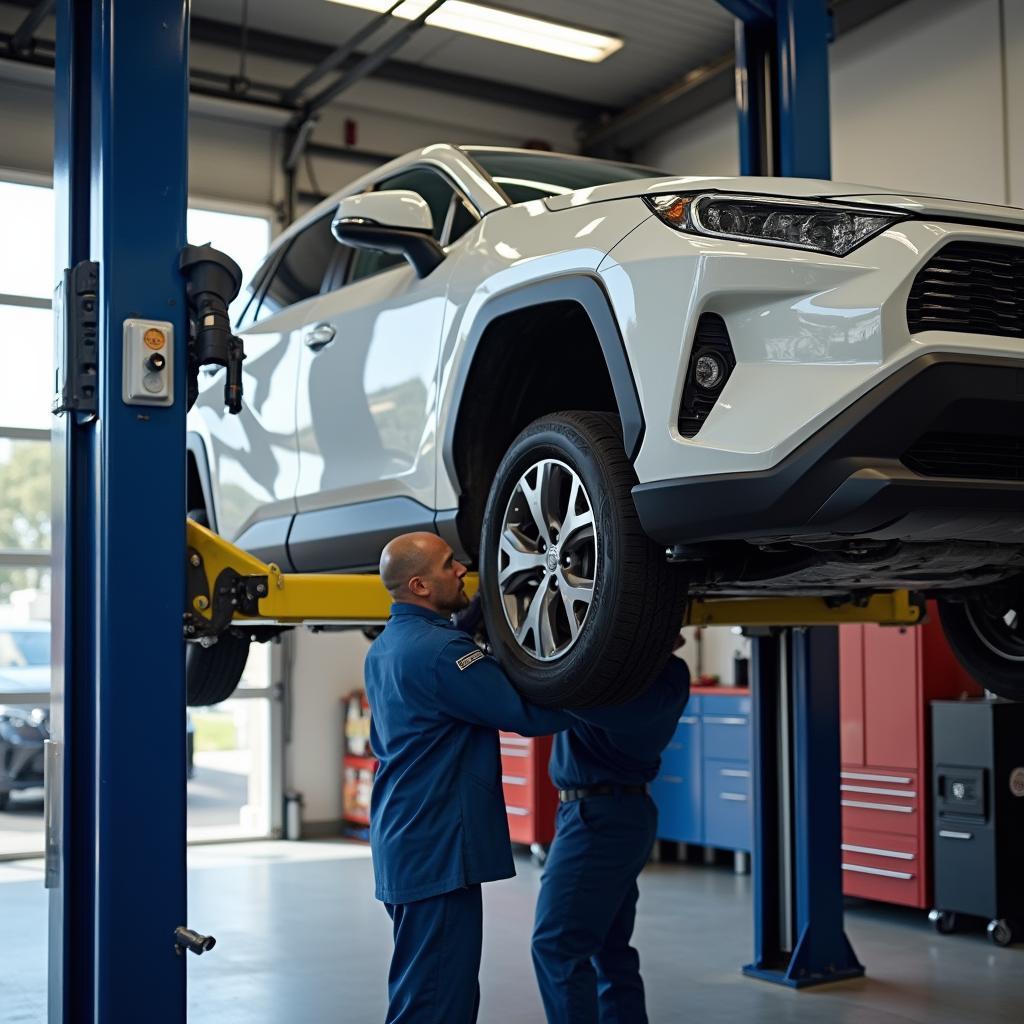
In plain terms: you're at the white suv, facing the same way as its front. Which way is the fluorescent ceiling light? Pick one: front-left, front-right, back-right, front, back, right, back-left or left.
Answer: back-left

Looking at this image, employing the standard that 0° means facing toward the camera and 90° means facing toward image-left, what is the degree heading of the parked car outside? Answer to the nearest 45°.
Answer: approximately 315°

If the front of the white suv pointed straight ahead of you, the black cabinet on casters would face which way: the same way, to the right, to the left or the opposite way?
to the right

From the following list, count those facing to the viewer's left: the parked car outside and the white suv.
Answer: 0

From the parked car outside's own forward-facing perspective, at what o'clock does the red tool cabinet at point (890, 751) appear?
The red tool cabinet is roughly at 12 o'clock from the parked car outside.

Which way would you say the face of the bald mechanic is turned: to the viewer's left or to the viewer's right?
to the viewer's right

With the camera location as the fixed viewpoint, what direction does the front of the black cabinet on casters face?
facing the viewer and to the left of the viewer

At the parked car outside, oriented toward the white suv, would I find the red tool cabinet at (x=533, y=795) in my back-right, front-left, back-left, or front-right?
front-left

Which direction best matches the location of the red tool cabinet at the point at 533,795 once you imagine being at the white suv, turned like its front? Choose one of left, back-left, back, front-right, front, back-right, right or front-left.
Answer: back-left

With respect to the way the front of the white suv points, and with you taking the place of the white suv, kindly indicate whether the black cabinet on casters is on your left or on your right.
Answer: on your left

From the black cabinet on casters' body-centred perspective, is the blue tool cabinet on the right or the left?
on its right

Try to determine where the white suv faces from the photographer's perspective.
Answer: facing the viewer and to the right of the viewer
